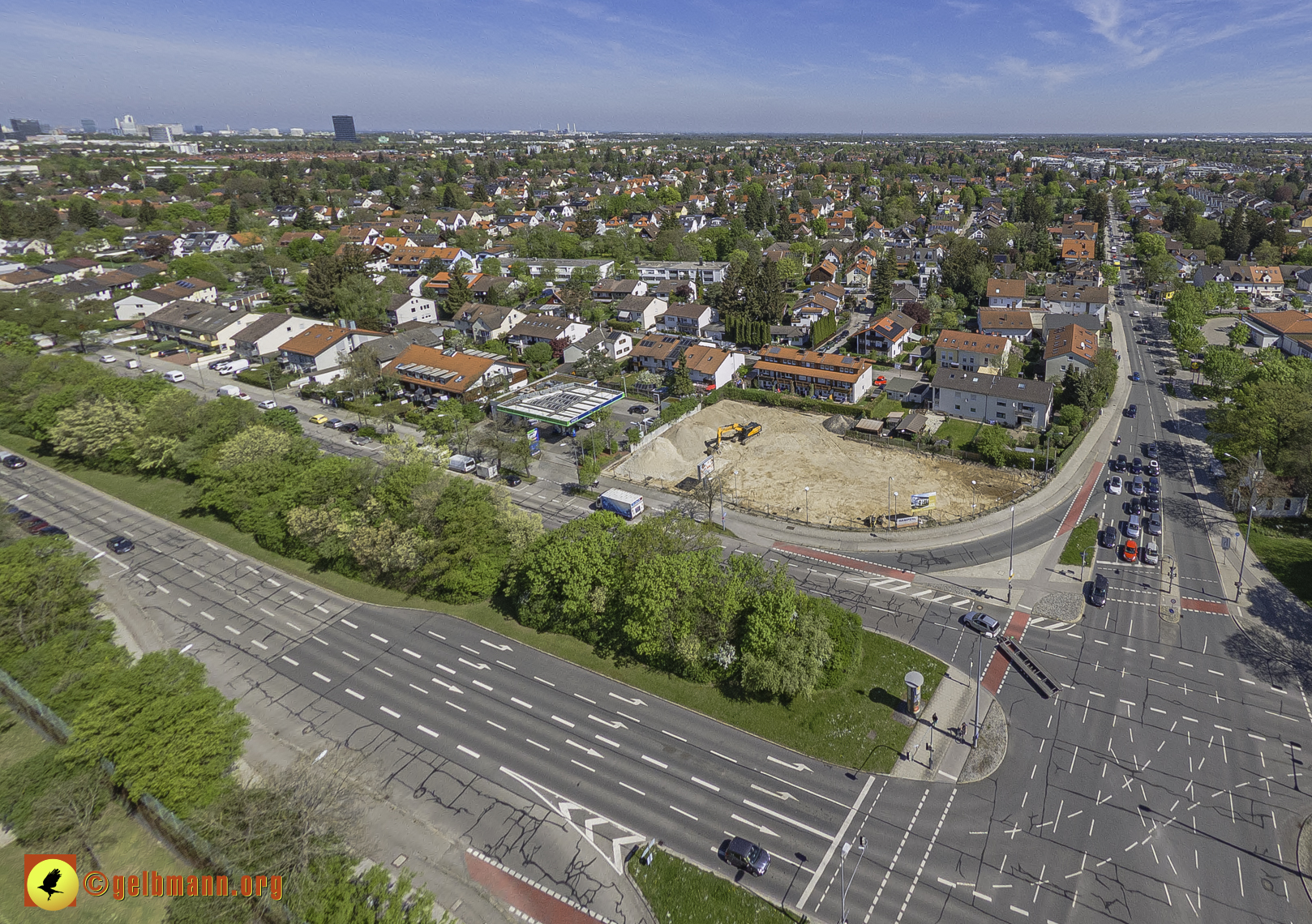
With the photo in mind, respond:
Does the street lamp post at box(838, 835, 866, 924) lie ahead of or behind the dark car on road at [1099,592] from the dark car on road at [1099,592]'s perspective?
ahead

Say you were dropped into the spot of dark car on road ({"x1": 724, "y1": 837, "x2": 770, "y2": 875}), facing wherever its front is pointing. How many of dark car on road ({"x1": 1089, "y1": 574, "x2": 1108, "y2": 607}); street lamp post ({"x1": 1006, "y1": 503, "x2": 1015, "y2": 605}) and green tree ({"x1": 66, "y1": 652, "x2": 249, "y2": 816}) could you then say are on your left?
2

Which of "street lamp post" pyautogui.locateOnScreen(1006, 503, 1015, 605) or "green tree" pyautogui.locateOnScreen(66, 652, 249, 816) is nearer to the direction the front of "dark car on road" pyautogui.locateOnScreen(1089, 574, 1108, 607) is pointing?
the green tree

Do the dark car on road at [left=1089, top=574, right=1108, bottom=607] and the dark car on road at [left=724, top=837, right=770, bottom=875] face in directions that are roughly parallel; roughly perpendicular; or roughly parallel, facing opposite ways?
roughly perpendicular

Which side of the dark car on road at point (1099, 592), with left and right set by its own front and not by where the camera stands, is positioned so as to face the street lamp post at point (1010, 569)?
right

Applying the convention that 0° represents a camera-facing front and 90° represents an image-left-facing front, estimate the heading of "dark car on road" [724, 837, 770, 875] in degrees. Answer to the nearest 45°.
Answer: approximately 315°

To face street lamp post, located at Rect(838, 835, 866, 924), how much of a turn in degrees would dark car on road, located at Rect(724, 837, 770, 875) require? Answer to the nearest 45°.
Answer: approximately 45° to its left

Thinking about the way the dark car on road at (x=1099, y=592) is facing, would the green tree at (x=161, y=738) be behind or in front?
in front

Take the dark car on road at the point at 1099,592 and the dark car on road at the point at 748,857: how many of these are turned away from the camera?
0

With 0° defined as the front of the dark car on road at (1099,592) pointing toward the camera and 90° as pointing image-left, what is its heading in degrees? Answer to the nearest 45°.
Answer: approximately 0°

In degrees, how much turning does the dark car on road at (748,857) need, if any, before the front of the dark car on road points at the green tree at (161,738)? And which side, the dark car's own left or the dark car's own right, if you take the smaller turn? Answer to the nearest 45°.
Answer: approximately 135° to the dark car's own right

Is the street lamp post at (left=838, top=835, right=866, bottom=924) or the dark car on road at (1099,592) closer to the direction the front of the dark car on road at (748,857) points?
the street lamp post

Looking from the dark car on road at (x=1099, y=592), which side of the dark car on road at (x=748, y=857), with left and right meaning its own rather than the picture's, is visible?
left
